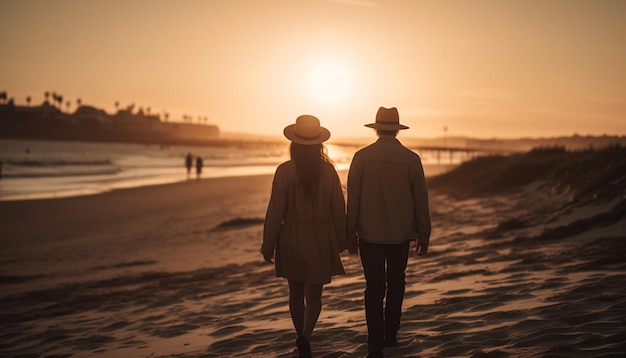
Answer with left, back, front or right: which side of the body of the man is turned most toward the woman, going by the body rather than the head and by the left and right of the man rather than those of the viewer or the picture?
left

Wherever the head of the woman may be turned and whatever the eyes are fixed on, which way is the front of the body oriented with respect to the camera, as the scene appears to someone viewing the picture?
away from the camera

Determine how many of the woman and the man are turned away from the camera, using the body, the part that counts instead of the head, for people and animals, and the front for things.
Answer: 2

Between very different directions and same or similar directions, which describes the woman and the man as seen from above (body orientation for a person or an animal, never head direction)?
same or similar directions

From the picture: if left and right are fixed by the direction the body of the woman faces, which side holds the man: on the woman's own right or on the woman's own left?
on the woman's own right

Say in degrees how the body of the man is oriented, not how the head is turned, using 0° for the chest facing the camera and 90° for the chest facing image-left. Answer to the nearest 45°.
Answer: approximately 180°

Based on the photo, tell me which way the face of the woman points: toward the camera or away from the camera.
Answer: away from the camera

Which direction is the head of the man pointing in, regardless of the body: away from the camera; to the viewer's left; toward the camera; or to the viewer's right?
away from the camera
